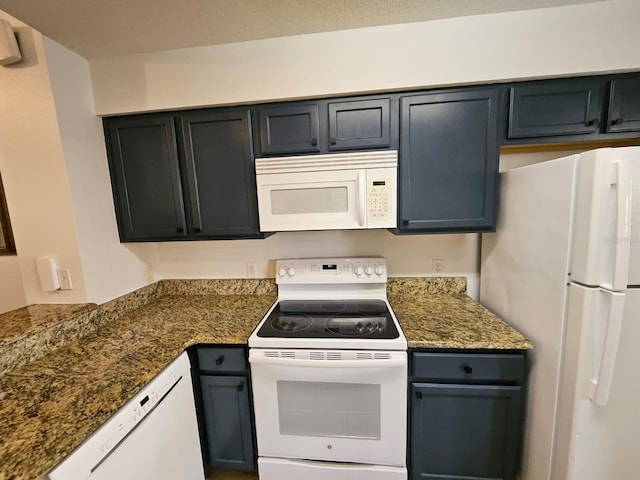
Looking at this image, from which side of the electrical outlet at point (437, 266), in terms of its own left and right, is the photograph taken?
front

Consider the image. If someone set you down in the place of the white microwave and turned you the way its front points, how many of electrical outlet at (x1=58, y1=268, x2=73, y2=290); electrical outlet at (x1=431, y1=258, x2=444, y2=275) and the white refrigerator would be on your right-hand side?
1

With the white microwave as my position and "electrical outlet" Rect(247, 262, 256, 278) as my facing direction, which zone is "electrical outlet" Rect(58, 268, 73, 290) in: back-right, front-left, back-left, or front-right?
front-left

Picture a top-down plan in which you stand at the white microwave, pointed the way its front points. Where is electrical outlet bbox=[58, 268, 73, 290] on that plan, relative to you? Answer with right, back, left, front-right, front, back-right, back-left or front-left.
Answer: right

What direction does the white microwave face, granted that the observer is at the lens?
facing the viewer

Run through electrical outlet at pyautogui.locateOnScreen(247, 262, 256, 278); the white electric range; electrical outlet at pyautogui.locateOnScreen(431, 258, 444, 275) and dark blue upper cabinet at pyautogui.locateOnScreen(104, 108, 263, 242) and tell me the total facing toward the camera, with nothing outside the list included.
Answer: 4

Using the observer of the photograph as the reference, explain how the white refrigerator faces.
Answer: facing the viewer and to the right of the viewer

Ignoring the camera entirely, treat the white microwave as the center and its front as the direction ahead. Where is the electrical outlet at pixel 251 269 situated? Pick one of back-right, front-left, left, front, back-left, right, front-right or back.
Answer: back-right

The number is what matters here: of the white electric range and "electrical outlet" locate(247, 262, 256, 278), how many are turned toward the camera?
2

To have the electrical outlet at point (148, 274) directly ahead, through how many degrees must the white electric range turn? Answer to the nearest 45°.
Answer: approximately 135° to its right

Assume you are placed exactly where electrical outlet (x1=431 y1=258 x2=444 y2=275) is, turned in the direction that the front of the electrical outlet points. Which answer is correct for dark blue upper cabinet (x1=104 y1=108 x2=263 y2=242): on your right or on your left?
on your right

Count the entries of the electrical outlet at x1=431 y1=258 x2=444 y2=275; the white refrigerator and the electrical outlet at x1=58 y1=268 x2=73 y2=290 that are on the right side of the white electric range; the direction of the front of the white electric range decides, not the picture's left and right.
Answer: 1
